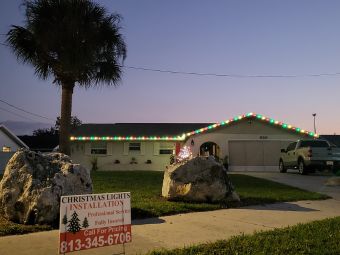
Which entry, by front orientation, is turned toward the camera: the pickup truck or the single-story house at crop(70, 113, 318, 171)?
the single-story house

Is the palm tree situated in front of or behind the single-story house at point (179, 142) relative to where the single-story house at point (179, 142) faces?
in front

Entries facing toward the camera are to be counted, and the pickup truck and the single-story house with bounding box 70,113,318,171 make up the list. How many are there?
1

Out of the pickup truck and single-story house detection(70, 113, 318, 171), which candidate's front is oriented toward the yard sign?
the single-story house

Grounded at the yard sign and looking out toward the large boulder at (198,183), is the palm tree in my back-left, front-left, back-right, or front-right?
front-left

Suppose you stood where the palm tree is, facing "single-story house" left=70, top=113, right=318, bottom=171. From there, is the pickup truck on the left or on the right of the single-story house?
right

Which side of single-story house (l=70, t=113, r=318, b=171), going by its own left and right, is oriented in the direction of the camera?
front

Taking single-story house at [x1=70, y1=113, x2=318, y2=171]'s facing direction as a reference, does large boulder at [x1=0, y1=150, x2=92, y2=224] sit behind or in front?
in front

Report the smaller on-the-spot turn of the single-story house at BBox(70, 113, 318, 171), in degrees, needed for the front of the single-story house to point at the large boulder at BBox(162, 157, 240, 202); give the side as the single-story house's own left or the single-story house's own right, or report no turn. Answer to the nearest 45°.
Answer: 0° — it already faces it

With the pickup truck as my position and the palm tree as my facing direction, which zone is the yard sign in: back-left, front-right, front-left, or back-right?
front-left
